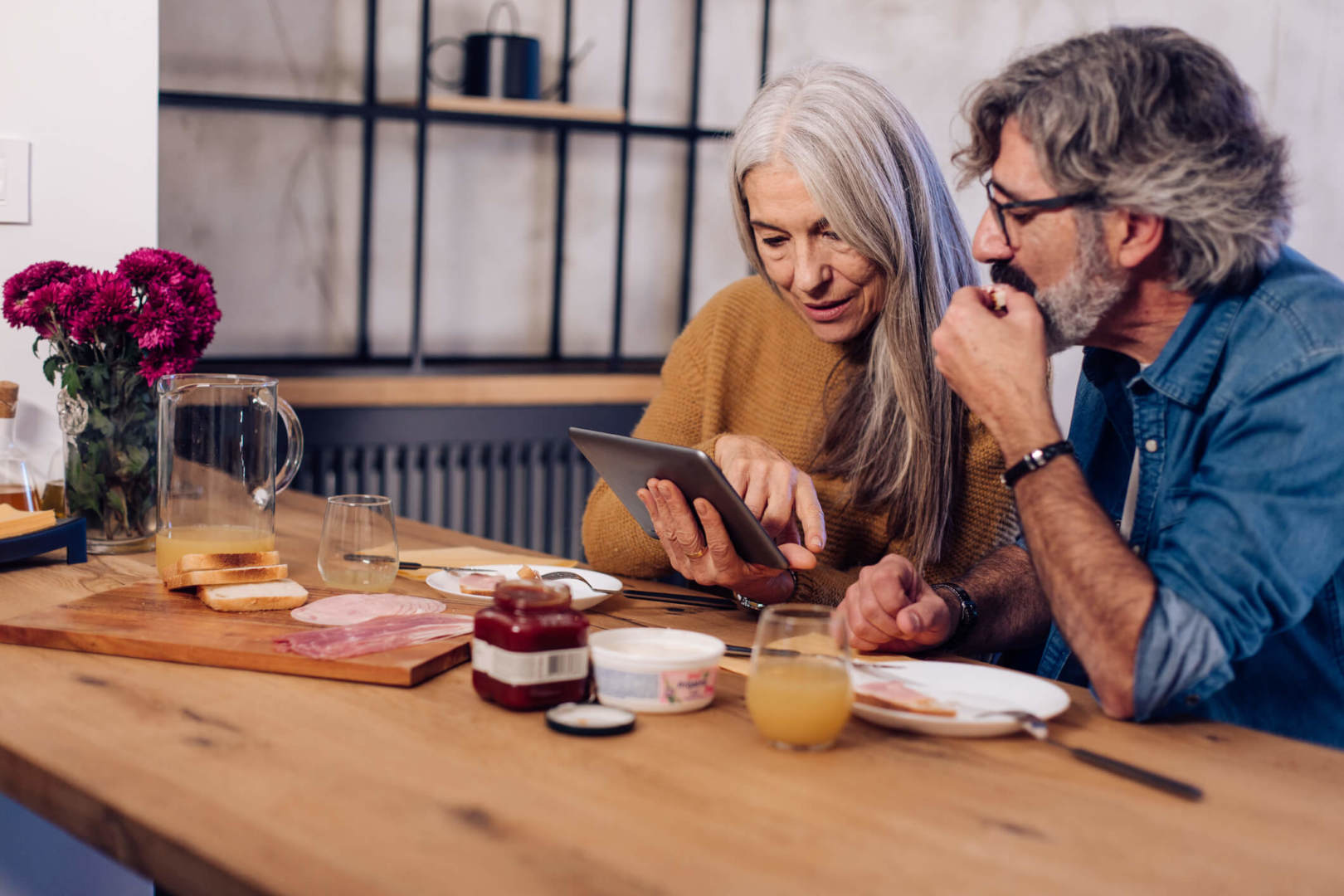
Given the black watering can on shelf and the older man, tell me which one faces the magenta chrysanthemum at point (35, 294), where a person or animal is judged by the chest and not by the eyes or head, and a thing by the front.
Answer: the older man

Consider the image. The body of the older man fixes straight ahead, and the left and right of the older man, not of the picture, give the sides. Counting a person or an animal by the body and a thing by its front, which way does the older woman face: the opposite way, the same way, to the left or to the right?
to the left

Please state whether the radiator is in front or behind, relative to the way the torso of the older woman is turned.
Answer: behind

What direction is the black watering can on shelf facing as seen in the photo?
to the viewer's right

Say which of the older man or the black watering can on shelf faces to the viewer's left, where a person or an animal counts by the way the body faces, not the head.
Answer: the older man

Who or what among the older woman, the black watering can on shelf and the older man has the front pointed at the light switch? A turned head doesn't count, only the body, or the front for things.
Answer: the older man

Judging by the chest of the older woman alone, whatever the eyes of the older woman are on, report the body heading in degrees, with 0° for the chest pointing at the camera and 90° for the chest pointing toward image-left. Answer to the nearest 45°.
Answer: approximately 0°

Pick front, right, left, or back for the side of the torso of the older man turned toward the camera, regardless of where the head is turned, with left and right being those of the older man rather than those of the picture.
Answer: left
